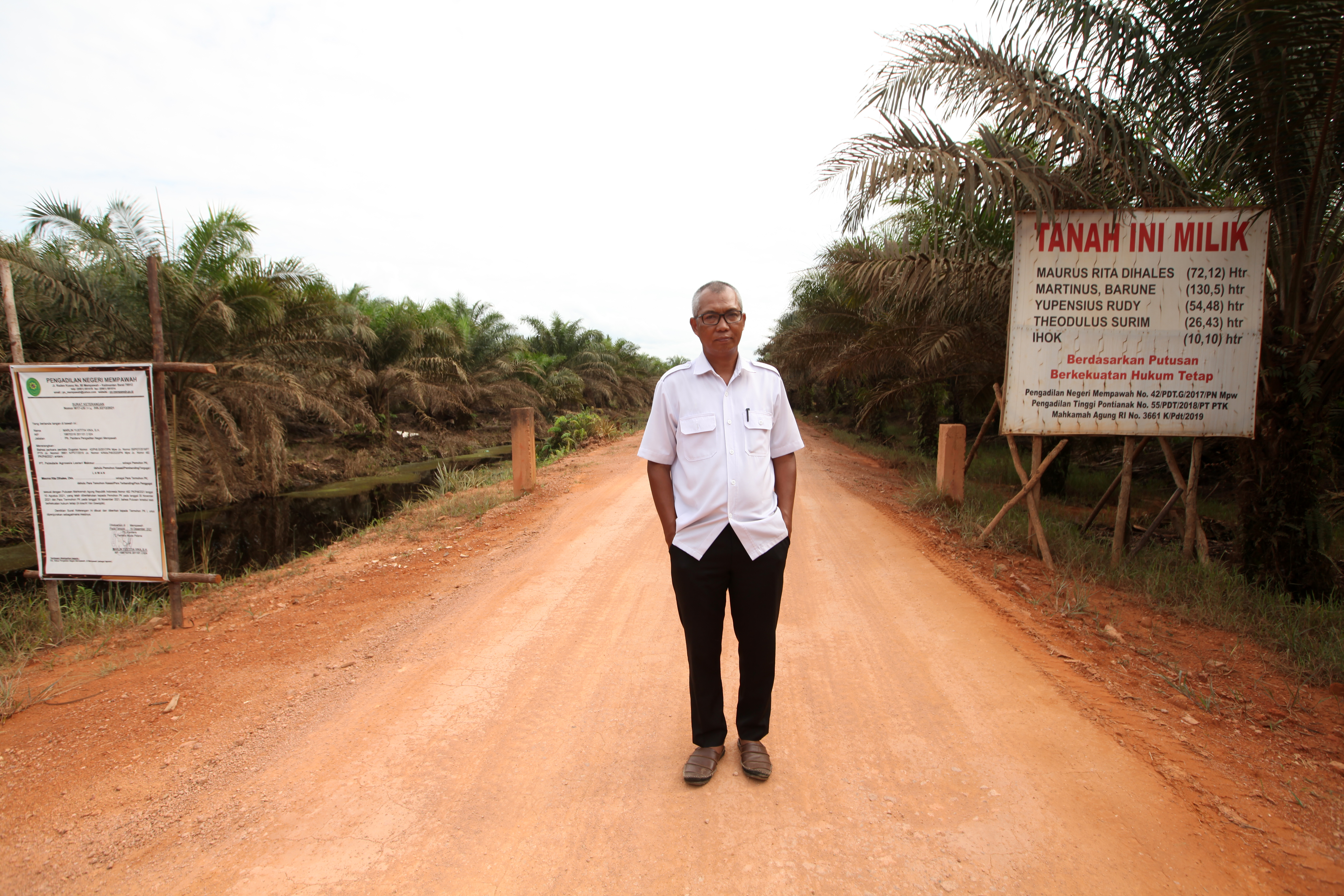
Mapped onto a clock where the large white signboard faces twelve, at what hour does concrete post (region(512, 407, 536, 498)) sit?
The concrete post is roughly at 3 o'clock from the large white signboard.

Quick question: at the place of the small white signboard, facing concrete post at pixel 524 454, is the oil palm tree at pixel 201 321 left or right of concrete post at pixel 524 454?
left

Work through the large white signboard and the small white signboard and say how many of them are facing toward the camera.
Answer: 2

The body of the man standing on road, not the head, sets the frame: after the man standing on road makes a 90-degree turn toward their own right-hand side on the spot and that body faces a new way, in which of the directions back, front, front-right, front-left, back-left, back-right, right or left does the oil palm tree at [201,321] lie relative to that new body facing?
front-right

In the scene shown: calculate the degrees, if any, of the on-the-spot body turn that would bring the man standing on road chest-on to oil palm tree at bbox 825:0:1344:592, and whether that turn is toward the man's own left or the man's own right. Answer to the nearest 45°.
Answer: approximately 135° to the man's own left

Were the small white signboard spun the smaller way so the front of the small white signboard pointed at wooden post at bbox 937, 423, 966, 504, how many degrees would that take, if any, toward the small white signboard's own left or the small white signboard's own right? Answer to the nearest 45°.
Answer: approximately 90° to the small white signboard's own left

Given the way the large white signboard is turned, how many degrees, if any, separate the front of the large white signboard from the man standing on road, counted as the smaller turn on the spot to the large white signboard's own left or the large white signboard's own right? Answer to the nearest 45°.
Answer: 0° — it already faces them

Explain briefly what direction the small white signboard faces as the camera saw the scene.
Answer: facing the viewer

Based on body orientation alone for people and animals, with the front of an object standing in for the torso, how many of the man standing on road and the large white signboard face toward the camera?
2

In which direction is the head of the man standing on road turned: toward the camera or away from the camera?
toward the camera

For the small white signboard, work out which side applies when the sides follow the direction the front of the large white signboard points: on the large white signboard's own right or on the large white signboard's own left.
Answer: on the large white signboard's own right

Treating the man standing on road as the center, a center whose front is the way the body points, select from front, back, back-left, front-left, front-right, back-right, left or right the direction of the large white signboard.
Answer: back-left

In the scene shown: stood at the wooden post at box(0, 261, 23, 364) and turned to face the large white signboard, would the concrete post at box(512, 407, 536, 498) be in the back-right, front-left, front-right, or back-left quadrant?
front-left

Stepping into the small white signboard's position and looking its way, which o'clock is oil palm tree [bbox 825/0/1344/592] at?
The oil palm tree is roughly at 10 o'clock from the small white signboard.

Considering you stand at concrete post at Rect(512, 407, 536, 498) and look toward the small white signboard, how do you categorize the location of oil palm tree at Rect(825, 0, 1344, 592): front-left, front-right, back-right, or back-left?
front-left

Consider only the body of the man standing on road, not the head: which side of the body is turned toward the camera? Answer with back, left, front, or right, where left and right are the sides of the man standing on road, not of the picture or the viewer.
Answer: front

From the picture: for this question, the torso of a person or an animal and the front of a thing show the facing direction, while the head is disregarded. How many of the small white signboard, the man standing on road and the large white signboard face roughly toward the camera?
3
